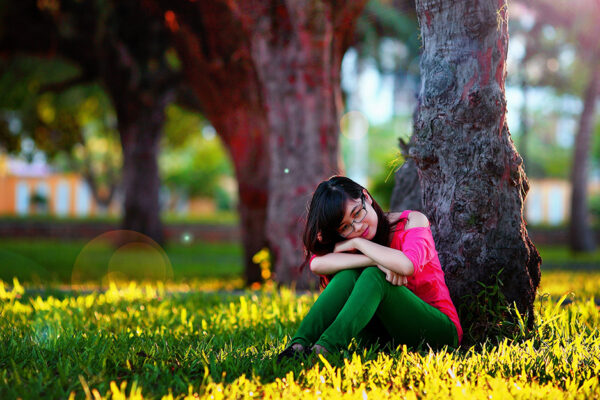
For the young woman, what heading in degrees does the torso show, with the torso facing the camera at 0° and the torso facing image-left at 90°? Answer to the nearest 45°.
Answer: approximately 45°

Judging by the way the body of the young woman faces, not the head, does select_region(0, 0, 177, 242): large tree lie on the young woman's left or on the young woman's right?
on the young woman's right

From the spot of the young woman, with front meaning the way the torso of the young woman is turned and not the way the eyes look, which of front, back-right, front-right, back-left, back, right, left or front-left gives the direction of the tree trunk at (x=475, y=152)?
back

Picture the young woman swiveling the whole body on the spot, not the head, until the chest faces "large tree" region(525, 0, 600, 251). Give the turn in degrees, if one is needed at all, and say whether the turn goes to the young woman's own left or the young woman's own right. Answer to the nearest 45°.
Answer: approximately 135° to the young woman's own right

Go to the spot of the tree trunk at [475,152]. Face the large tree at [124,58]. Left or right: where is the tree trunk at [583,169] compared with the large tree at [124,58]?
right

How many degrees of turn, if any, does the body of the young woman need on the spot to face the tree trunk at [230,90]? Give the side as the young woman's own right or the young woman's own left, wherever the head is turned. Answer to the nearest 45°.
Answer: approximately 135° to the young woman's own right

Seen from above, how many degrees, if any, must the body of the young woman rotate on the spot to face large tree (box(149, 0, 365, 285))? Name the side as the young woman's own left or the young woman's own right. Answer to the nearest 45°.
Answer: approximately 135° to the young woman's own right
